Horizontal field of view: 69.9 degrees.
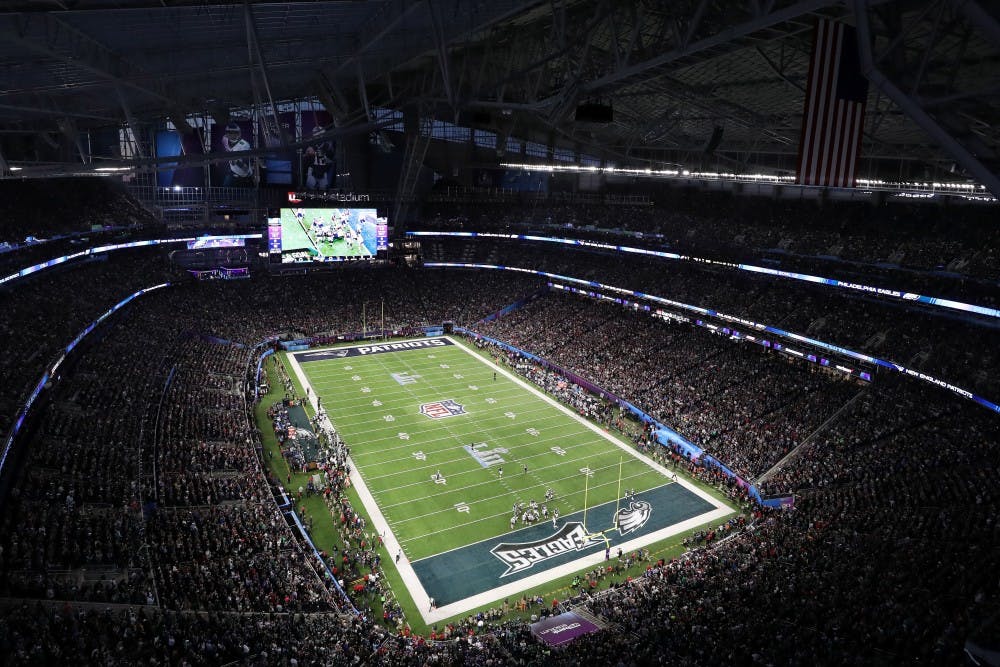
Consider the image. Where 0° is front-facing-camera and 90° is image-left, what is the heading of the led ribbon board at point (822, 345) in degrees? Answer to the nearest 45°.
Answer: approximately 45°

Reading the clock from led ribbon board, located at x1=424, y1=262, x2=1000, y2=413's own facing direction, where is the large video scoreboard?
The large video scoreboard is roughly at 2 o'clock from the led ribbon board.
